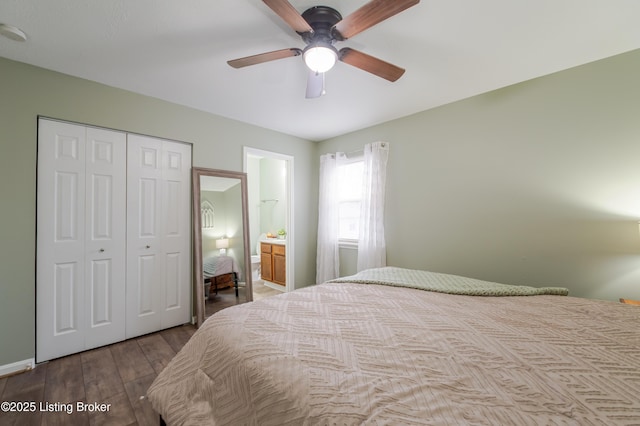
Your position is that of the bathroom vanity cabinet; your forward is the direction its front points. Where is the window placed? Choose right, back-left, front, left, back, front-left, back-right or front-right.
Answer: left

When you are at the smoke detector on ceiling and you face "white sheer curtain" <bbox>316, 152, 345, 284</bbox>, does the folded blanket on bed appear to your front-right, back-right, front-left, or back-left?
front-right

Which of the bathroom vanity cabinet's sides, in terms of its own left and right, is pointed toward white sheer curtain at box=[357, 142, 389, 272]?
left

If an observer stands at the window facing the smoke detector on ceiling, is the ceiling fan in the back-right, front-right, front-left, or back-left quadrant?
front-left

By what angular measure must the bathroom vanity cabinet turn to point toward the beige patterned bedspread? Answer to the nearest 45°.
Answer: approximately 45° to its left

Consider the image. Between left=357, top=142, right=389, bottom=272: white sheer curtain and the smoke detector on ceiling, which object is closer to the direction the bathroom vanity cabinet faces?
the smoke detector on ceiling

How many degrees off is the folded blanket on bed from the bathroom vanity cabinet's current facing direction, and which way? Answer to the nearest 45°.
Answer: approximately 90° to its left

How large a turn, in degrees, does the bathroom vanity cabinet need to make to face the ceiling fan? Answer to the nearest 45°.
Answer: approximately 45° to its left

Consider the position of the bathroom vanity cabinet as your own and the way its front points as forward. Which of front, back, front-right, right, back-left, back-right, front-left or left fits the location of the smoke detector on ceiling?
front

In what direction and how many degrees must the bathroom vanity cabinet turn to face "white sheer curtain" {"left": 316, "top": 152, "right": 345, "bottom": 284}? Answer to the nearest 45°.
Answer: approximately 90° to its left

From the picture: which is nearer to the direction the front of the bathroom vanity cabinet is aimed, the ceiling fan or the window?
the ceiling fan

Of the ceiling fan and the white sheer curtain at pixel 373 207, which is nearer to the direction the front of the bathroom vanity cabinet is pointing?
the ceiling fan

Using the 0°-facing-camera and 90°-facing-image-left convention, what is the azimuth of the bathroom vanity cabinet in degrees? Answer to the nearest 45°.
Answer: approximately 45°
